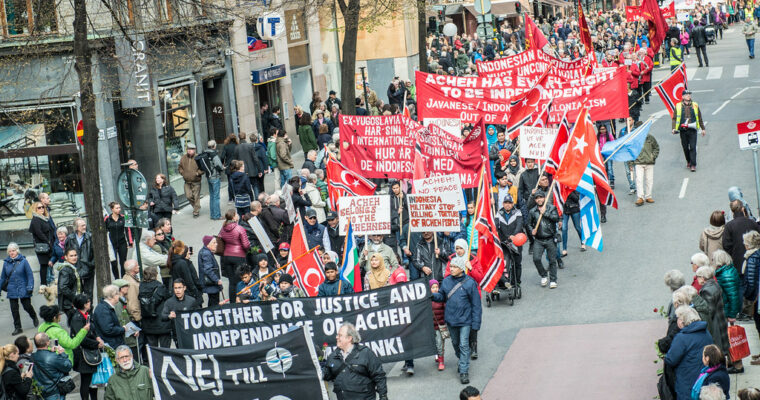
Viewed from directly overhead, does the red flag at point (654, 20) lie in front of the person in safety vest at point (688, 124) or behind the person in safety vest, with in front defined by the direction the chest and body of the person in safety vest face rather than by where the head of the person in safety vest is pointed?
behind

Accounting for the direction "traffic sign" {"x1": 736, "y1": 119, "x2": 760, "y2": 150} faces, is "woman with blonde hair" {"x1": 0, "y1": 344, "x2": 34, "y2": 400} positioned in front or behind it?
in front

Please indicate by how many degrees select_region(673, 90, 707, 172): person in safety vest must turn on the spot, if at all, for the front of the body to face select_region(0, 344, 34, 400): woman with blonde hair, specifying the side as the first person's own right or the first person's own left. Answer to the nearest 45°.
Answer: approximately 45° to the first person's own right

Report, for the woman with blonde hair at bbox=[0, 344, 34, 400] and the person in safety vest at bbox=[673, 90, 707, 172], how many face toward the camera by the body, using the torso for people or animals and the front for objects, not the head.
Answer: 1

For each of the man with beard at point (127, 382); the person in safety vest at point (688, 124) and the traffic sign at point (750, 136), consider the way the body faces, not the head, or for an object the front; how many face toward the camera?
3

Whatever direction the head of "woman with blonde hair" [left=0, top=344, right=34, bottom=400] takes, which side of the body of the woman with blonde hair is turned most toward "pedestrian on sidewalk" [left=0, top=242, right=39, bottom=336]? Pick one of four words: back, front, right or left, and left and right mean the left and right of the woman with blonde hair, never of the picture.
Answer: left

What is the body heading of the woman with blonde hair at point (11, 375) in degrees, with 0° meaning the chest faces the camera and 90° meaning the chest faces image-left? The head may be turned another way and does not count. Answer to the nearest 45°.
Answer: approximately 270°

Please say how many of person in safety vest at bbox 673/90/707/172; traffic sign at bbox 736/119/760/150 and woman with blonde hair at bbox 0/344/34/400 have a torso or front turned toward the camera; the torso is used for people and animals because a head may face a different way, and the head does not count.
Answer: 2

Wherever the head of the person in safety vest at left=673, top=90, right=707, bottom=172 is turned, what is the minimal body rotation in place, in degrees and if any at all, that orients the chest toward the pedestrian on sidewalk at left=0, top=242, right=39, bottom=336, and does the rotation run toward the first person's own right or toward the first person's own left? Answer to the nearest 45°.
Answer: approximately 45° to the first person's own right

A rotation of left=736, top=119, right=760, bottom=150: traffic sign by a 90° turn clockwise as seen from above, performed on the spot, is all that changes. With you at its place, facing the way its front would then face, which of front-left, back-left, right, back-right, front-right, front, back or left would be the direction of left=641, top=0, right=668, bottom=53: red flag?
right
